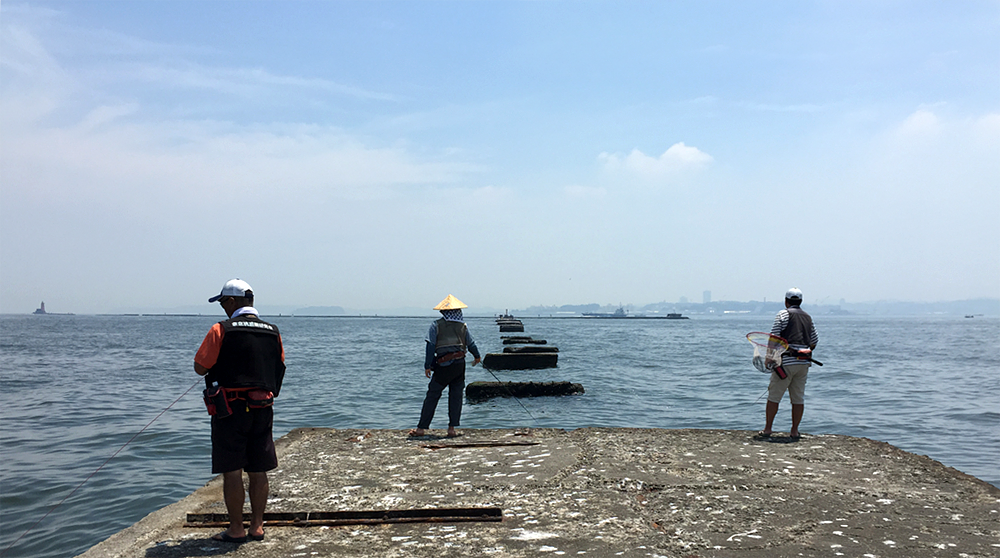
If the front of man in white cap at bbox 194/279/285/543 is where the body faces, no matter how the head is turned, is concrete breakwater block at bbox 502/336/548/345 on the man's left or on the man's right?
on the man's right

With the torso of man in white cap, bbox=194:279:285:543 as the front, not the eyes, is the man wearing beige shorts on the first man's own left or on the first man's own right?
on the first man's own right

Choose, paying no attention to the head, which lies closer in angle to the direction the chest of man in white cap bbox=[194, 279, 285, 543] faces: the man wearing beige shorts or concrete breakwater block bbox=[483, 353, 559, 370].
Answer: the concrete breakwater block

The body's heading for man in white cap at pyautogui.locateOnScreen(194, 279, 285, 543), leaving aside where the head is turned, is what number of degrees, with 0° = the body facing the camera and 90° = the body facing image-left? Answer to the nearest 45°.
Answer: approximately 135°

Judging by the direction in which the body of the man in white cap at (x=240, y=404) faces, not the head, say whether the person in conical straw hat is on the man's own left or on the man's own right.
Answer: on the man's own right

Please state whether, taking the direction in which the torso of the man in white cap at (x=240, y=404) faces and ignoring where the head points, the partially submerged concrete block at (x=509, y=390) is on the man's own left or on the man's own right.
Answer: on the man's own right
